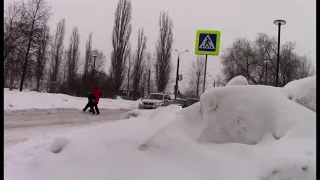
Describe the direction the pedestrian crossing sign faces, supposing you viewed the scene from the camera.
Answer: facing the viewer

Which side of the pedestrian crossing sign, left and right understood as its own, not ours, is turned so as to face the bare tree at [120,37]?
back

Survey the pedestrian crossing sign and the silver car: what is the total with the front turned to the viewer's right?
0

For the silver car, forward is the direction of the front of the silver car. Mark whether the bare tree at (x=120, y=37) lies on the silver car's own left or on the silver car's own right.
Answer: on the silver car's own right

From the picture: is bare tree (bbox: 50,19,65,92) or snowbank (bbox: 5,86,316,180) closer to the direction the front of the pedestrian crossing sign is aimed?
the snowbank

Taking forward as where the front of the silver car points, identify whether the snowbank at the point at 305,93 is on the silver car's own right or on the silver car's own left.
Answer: on the silver car's own left

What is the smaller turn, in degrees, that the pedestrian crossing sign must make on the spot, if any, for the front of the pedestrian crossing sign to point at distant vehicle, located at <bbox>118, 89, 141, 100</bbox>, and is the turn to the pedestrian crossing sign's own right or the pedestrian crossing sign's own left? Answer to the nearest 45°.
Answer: approximately 180°

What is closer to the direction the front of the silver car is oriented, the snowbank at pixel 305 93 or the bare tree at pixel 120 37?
the snowbank

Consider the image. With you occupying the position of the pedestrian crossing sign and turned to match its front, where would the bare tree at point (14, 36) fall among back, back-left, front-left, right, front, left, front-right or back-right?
back-right

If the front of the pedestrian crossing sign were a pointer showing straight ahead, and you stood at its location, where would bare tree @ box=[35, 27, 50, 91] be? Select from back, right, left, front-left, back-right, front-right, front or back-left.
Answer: back-right

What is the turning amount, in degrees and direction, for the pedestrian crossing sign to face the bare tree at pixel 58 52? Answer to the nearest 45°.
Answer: approximately 135° to its right

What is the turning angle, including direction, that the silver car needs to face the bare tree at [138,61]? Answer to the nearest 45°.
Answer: approximately 135° to its right

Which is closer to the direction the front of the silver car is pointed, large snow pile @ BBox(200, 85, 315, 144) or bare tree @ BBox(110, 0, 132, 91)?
the large snow pile

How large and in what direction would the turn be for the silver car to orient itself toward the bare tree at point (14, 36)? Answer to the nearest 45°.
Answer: approximately 45° to its right

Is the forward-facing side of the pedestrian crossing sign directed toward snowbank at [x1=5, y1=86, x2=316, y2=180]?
yes

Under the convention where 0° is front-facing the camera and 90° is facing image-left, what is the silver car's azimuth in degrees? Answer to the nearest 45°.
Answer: approximately 45°

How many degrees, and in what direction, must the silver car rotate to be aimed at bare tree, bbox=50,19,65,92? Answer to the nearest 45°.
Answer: approximately 90° to its right
